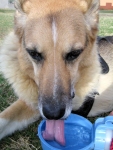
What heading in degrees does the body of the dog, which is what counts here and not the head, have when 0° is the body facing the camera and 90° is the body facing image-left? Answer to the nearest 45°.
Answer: approximately 0°

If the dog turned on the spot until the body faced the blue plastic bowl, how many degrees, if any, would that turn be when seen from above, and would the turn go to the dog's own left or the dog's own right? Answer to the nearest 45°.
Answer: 0° — it already faces it
